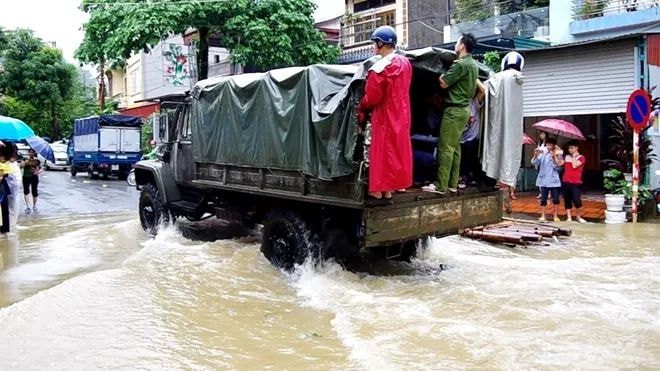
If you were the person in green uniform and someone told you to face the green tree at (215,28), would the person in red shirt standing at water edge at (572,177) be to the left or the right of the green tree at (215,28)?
right

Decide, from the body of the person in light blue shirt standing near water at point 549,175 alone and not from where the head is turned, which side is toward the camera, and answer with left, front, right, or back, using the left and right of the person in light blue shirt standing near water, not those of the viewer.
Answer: front

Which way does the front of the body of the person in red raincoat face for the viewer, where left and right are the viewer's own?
facing away from the viewer and to the left of the viewer

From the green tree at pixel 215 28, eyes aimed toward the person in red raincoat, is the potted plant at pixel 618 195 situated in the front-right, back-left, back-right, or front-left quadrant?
front-left

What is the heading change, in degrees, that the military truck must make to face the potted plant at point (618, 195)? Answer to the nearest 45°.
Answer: approximately 90° to its right

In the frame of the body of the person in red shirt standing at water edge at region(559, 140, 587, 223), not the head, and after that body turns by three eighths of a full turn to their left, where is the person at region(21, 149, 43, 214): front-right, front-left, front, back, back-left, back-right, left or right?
back

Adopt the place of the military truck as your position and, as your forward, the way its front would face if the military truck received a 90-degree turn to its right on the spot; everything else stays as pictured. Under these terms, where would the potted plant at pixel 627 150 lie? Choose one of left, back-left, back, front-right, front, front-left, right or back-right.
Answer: front

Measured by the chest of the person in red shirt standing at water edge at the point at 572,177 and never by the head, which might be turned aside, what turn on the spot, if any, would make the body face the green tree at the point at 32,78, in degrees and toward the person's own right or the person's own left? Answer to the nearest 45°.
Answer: approximately 90° to the person's own right

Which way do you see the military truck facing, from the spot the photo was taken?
facing away from the viewer and to the left of the viewer

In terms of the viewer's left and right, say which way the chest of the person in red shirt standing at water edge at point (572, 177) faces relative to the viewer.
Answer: facing the viewer and to the left of the viewer

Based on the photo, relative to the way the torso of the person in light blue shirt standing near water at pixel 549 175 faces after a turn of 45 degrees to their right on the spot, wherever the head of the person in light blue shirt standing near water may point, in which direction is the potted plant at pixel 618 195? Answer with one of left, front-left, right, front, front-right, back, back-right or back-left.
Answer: back-left

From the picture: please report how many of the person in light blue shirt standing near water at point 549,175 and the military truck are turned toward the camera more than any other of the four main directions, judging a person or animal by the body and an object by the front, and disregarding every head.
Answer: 1

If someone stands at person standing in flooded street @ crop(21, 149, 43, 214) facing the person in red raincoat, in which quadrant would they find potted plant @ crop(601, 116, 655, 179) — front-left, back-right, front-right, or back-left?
front-left

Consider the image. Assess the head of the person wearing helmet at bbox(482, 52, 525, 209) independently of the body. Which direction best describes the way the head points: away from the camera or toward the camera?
away from the camera
